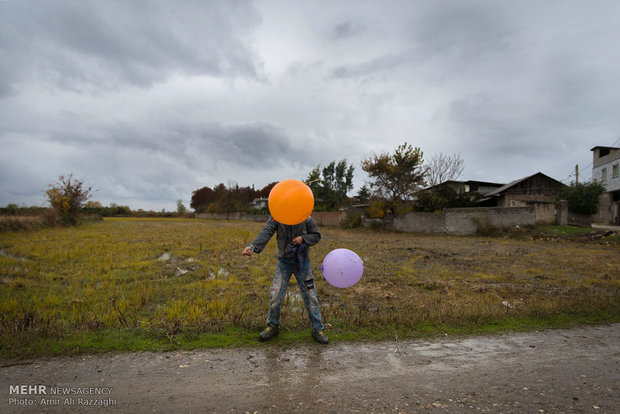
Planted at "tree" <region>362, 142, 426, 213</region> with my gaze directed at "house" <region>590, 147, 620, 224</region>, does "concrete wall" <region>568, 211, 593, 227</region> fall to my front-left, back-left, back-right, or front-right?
front-right

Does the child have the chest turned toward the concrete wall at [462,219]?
no

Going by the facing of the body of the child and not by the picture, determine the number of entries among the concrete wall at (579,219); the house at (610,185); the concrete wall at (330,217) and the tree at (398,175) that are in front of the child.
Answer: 0

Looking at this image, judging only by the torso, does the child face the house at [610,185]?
no

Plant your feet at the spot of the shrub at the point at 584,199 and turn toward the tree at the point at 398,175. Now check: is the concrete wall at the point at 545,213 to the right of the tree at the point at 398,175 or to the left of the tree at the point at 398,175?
left

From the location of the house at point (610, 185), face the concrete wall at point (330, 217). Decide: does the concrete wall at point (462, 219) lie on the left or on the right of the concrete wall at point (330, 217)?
left

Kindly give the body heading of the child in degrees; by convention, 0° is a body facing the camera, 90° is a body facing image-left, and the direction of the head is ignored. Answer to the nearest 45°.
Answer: approximately 0°

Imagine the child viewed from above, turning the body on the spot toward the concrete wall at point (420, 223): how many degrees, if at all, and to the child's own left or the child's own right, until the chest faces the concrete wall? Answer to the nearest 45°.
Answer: approximately 135° to the child's own left

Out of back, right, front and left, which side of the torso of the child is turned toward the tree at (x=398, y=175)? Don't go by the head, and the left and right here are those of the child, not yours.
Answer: back

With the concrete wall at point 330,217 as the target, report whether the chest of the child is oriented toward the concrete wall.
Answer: no

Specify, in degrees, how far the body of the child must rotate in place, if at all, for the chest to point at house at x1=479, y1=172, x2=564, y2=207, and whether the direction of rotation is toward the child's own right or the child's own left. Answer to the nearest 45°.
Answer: approximately 135° to the child's own left

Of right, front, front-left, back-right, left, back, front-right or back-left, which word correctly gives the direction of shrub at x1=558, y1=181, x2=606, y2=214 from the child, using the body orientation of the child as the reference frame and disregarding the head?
back-left

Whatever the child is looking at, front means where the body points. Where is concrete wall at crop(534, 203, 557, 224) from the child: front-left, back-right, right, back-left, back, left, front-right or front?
back-left
